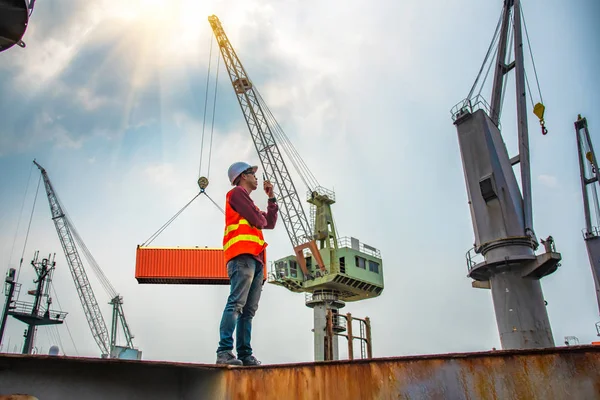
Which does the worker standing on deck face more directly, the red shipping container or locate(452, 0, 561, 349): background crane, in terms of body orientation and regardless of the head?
the background crane

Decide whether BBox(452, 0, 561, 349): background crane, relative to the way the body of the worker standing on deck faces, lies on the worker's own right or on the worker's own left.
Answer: on the worker's own left

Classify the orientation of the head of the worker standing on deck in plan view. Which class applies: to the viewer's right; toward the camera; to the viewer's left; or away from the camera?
to the viewer's right

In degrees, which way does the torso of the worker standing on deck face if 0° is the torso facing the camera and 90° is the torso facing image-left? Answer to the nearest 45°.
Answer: approximately 270°
